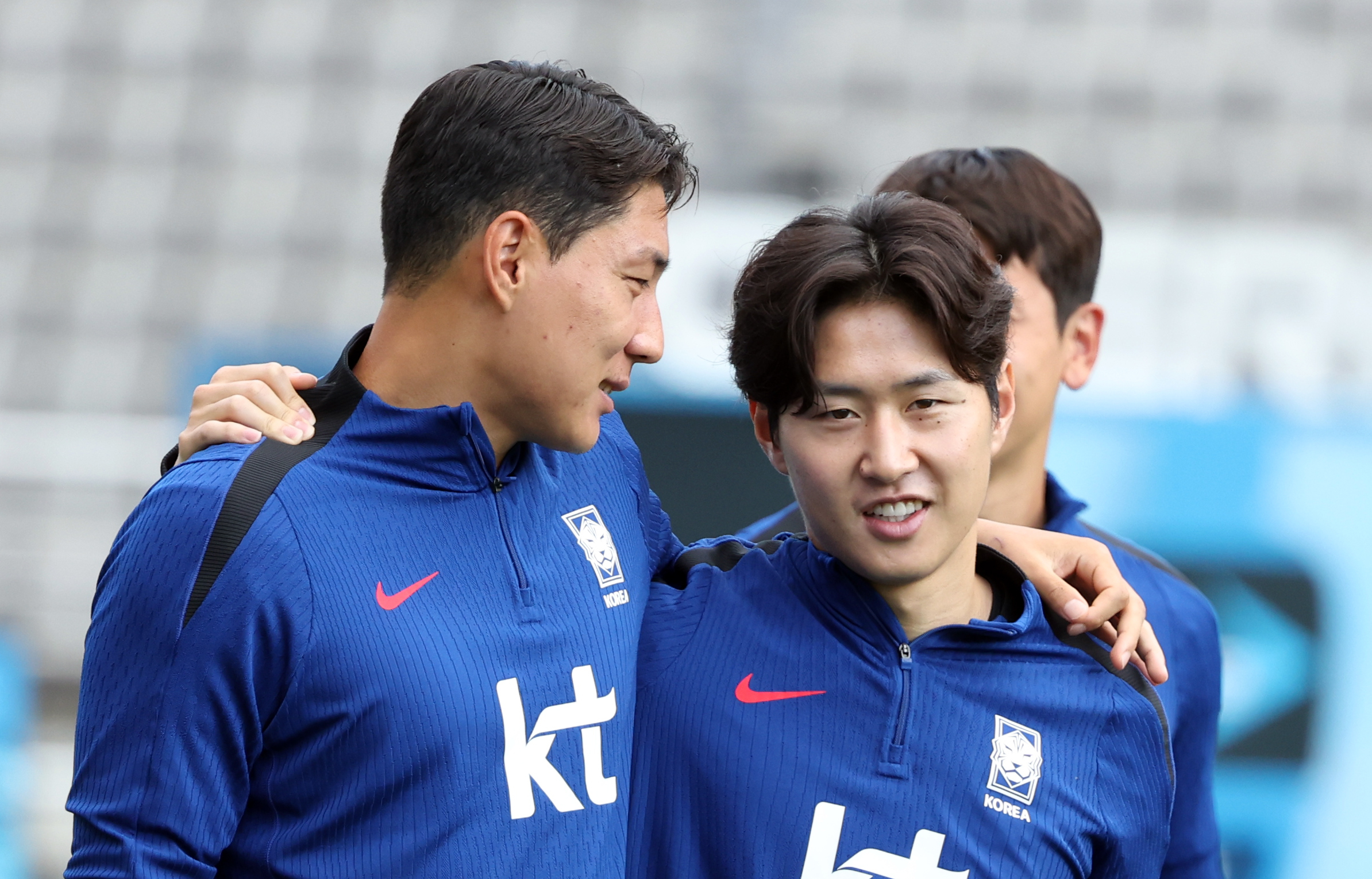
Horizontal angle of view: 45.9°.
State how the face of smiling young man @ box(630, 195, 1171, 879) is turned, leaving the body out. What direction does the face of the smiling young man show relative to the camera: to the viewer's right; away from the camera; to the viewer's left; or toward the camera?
toward the camera

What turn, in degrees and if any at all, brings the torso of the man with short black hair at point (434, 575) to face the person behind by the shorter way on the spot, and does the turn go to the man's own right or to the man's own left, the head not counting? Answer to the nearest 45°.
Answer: approximately 90° to the man's own left

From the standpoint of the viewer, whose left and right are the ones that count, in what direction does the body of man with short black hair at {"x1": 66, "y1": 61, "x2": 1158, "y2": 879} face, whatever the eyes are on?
facing the viewer and to the right of the viewer

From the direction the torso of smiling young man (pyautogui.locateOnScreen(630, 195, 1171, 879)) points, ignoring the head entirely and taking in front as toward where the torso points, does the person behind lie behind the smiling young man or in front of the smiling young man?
behind

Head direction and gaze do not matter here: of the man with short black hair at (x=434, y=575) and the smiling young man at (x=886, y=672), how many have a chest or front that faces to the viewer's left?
0

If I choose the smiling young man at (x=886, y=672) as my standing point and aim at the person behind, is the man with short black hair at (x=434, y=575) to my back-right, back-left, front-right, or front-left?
back-left

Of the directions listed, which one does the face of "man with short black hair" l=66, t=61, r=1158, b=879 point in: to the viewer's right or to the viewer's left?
to the viewer's right

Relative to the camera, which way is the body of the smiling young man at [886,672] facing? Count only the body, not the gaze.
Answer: toward the camera
